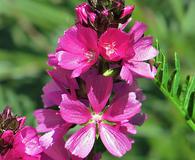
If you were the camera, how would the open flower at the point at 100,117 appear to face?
facing the viewer

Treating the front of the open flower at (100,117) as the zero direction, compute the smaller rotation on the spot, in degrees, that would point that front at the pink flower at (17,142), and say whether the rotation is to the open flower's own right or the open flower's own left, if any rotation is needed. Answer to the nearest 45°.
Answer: approximately 90° to the open flower's own right
